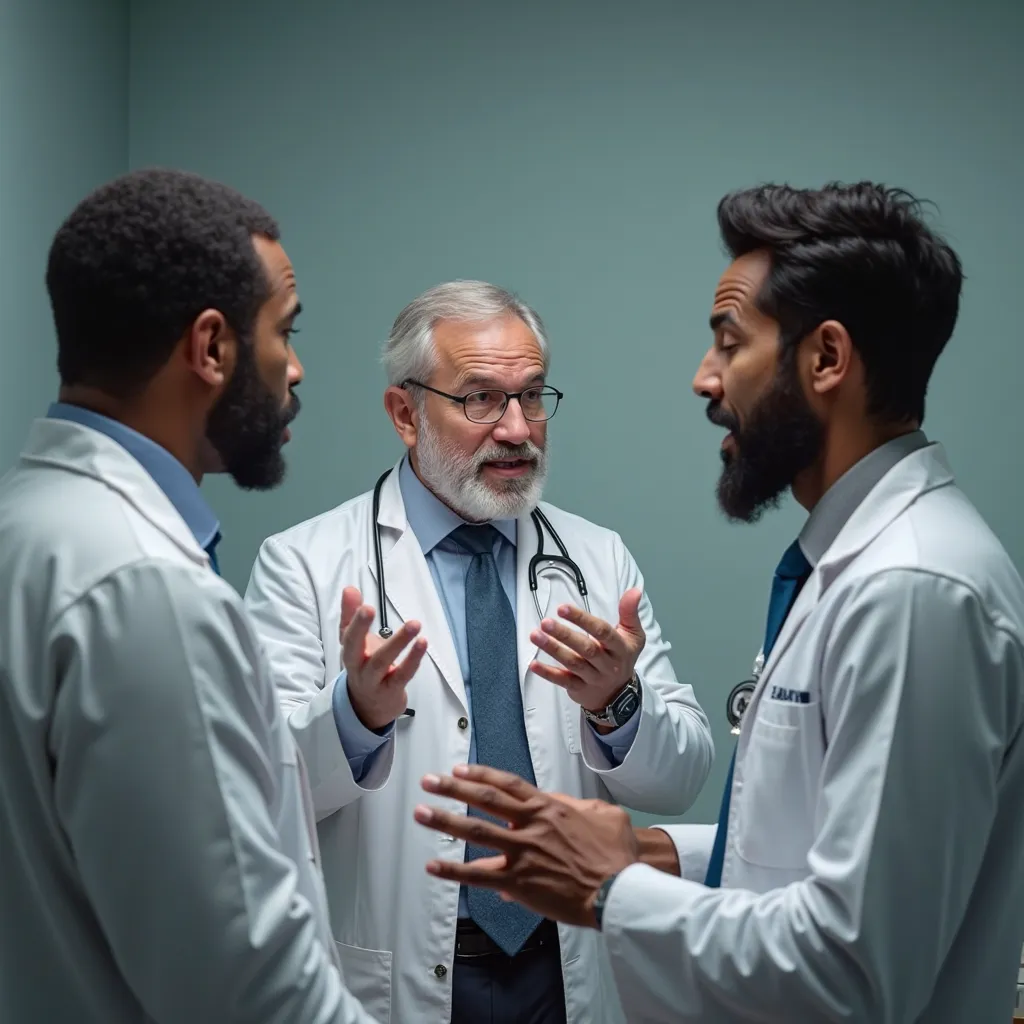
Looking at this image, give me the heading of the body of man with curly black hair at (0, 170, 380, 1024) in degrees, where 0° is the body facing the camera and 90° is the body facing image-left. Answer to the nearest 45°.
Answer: approximately 225°

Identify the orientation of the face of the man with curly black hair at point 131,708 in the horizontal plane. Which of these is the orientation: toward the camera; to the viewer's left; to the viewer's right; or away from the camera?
to the viewer's right

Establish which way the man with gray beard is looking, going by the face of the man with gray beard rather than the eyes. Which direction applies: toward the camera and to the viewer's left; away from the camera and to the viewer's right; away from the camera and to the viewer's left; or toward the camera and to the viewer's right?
toward the camera and to the viewer's right

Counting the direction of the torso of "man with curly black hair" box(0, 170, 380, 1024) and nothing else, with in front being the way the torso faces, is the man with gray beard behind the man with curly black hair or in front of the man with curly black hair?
in front
